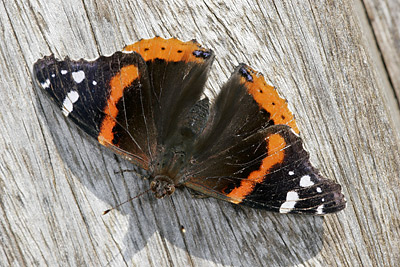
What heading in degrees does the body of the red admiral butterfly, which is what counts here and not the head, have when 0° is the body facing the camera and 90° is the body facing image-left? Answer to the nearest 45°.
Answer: approximately 45°
